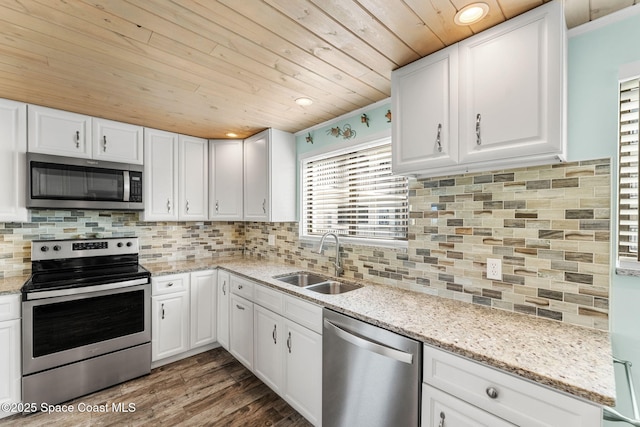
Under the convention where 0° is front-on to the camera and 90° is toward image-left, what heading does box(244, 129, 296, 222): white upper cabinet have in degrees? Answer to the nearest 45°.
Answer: approximately 45°

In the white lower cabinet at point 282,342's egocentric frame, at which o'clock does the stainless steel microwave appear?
The stainless steel microwave is roughly at 2 o'clock from the white lower cabinet.

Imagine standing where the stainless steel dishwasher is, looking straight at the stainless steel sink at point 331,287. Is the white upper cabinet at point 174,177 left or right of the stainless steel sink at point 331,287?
left

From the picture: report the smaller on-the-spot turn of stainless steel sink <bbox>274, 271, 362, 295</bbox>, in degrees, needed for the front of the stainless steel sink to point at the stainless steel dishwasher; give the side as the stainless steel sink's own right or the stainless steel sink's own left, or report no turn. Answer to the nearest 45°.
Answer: approximately 45° to the stainless steel sink's own left

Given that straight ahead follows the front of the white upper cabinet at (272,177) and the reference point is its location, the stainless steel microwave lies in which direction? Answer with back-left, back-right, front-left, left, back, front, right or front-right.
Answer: front-right

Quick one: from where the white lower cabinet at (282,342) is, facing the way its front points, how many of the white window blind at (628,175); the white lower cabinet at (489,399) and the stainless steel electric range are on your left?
2
